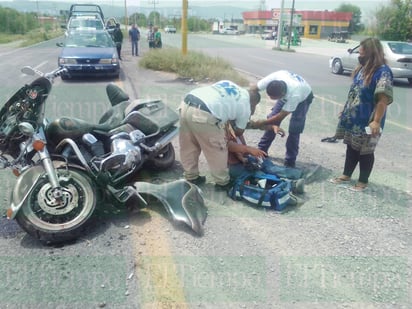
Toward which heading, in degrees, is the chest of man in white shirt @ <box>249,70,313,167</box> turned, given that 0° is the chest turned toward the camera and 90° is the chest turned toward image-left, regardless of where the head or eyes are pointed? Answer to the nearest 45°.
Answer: approximately 45°

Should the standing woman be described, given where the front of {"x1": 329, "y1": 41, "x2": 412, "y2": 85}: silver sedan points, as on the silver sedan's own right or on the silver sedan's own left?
on the silver sedan's own left

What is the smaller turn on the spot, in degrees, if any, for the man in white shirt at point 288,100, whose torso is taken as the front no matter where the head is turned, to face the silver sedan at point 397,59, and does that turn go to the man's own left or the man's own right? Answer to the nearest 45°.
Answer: approximately 135° to the man's own right

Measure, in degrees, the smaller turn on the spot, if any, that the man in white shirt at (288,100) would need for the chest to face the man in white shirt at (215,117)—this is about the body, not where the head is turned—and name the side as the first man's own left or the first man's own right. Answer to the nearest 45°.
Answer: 0° — they already face them

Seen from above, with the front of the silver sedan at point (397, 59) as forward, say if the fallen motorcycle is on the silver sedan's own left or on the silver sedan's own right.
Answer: on the silver sedan's own left

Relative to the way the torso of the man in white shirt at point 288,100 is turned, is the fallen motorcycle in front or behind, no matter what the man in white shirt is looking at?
in front

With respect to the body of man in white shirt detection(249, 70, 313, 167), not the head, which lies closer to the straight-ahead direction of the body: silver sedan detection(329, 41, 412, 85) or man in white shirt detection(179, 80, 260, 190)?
the man in white shirt

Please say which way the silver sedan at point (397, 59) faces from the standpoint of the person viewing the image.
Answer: facing away from the viewer and to the left of the viewer

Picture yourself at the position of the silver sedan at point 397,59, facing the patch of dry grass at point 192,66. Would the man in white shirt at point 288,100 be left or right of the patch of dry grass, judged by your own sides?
left
